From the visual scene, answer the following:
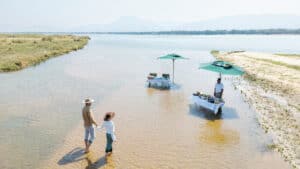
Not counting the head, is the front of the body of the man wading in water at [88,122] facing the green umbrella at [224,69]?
yes

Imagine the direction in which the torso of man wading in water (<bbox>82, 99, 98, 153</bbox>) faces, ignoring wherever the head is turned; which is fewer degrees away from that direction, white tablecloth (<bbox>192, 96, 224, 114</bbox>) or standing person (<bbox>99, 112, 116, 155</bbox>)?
the white tablecloth

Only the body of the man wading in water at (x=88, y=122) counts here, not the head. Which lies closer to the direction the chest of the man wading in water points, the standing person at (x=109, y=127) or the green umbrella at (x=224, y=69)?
the green umbrella

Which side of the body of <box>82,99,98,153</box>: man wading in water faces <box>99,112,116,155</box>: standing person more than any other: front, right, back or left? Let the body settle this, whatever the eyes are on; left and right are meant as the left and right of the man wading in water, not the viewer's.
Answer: right

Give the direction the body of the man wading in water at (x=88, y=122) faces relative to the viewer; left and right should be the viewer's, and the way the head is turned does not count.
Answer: facing away from the viewer and to the right of the viewer

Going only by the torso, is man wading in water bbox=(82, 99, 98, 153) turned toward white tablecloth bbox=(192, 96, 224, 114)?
yes

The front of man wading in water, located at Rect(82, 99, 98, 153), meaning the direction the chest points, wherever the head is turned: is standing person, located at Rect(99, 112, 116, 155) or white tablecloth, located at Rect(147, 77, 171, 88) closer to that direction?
the white tablecloth
